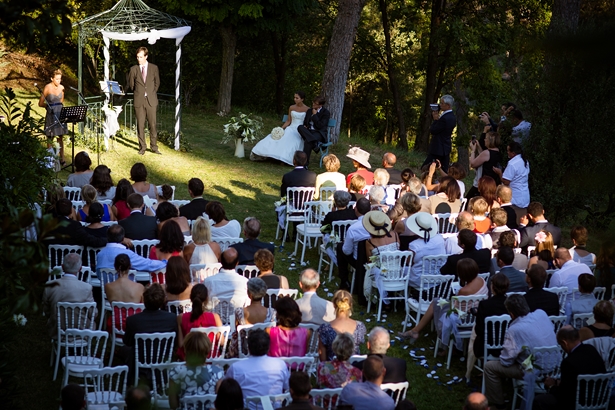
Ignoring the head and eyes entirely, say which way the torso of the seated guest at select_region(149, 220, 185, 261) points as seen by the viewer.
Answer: away from the camera

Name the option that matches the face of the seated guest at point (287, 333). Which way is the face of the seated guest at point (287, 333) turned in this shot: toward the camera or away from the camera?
away from the camera

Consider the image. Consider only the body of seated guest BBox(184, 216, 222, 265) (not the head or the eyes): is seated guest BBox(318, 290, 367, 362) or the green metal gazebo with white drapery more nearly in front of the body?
the green metal gazebo with white drapery

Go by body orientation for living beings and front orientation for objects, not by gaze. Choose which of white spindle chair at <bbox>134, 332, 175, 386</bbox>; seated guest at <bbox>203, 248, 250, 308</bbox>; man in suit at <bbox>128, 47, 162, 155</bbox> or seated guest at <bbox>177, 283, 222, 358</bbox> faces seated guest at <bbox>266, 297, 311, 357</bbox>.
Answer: the man in suit

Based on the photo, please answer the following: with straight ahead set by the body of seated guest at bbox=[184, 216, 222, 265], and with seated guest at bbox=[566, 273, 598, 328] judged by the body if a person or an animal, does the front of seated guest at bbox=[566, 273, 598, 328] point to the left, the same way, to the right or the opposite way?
the same way

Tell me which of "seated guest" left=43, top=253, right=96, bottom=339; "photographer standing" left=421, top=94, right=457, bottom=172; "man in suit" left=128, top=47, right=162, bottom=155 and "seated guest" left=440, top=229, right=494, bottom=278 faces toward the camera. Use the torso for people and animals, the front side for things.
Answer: the man in suit

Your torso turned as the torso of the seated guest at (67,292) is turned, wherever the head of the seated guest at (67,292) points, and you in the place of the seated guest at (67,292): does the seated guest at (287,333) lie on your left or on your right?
on your right

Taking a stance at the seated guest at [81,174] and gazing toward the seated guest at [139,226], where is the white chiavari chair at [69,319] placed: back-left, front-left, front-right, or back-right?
front-right

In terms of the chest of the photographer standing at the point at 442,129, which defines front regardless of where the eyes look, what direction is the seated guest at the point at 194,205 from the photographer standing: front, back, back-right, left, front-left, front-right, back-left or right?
front-left

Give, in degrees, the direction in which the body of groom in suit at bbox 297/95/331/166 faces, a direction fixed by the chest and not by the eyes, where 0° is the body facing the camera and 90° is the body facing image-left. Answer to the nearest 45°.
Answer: approximately 45°

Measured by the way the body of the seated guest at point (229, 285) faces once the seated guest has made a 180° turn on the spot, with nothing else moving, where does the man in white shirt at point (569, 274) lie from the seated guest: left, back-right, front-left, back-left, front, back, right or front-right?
left

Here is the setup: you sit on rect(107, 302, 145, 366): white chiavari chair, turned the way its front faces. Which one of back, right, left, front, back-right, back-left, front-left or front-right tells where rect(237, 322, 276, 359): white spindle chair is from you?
back-right

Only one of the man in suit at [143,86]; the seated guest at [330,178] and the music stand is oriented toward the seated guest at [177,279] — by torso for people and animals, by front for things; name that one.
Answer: the man in suit

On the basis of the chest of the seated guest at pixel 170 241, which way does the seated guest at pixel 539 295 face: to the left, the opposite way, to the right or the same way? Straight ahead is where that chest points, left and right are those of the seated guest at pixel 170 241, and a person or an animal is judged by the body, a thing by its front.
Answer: the same way

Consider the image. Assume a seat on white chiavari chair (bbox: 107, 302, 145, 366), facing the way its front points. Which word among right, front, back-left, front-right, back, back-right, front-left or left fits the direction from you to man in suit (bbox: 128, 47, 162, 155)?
front

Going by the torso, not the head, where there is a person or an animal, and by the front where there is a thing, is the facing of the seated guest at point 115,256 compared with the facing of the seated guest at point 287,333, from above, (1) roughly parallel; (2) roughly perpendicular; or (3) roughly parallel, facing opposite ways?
roughly parallel

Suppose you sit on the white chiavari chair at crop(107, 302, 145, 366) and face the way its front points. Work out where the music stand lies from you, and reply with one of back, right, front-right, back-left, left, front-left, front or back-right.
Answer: front

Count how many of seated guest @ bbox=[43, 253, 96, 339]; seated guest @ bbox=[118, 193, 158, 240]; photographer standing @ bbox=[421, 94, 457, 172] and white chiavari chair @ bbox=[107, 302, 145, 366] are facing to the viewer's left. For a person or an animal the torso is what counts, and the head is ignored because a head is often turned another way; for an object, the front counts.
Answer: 1

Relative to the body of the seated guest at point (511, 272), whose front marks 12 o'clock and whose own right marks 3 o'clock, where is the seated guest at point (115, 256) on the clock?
the seated guest at point (115, 256) is roughly at 10 o'clock from the seated guest at point (511, 272).

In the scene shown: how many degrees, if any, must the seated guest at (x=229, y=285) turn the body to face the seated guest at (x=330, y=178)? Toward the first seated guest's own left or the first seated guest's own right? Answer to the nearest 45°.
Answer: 0° — they already face them

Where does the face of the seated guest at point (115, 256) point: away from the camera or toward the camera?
away from the camera

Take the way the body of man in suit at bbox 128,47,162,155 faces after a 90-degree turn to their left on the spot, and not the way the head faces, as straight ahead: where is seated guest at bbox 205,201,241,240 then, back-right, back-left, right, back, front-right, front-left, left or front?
right

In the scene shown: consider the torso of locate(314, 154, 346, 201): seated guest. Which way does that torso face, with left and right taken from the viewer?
facing away from the viewer

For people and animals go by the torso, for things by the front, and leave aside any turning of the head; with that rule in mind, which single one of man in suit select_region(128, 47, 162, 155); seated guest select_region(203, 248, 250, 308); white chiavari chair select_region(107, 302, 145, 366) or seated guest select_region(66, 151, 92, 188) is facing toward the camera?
the man in suit
